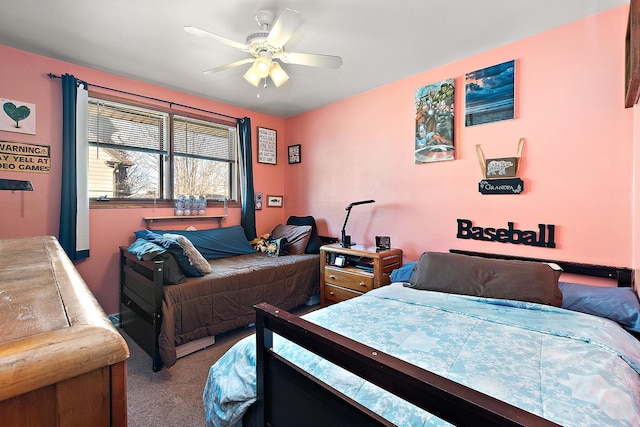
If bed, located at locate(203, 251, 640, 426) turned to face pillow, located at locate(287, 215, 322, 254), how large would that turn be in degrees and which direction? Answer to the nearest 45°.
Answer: approximately 90° to its right

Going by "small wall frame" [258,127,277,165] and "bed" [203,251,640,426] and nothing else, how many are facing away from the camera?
0

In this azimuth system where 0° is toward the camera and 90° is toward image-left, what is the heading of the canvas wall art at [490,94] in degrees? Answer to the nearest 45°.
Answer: approximately 45°

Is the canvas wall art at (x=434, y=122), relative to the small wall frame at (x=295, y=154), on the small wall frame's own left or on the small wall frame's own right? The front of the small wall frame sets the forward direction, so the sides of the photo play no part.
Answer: on the small wall frame's own left

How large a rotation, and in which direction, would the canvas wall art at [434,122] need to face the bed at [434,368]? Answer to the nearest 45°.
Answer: approximately 45° to its left

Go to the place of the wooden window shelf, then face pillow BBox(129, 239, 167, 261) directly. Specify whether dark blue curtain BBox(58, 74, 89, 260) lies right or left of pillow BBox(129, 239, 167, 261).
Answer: right

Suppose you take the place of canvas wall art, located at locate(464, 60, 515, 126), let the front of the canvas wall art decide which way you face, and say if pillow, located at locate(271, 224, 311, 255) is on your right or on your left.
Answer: on your right

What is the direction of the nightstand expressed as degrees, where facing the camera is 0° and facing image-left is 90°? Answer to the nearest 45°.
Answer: approximately 45°

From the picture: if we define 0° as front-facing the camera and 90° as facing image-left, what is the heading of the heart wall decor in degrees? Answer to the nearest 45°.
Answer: approximately 315°

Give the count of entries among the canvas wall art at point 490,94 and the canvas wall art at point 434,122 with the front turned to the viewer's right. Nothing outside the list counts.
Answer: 0

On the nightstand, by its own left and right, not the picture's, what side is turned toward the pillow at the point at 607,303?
left
